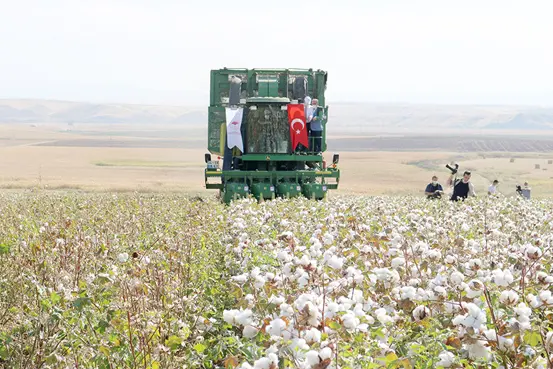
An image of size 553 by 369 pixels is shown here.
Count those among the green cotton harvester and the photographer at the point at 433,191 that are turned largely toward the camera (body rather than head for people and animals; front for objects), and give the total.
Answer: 2

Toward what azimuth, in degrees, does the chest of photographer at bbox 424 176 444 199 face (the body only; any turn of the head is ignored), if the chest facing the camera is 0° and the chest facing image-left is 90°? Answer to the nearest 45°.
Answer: approximately 0°

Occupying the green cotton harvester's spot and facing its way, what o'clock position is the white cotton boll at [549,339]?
The white cotton boll is roughly at 12 o'clock from the green cotton harvester.

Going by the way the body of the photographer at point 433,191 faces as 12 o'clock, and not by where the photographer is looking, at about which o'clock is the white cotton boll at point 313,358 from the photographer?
The white cotton boll is roughly at 12 o'clock from the photographer.

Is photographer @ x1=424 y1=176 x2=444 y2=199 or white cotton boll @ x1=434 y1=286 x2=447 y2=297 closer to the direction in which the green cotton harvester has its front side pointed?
the white cotton boll

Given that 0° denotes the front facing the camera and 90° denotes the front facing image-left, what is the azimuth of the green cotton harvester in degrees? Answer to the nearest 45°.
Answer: approximately 0°

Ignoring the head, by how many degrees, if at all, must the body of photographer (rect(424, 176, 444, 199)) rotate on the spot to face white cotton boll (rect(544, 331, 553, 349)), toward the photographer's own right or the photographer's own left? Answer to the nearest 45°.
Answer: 0° — they already face it

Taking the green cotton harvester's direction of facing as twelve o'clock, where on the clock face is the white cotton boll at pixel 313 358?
The white cotton boll is roughly at 12 o'clock from the green cotton harvester.
